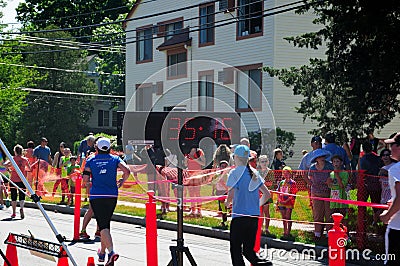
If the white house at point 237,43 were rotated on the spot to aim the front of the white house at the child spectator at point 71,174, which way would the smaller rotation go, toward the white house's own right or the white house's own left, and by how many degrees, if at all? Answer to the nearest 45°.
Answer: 0° — it already faces them

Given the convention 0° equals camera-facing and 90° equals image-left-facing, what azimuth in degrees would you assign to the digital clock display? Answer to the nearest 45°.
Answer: approximately 0°

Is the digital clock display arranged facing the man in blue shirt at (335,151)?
no

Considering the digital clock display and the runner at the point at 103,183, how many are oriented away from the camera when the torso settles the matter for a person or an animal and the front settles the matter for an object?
1

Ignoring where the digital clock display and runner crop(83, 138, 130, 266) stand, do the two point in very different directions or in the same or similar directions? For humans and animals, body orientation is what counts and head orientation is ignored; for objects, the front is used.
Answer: very different directions

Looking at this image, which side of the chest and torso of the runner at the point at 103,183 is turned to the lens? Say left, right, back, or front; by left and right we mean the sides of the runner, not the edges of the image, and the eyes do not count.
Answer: back

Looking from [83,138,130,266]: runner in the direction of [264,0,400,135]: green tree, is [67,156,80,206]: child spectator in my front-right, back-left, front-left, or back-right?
front-left

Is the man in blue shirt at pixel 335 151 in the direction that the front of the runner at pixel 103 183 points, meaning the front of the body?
no

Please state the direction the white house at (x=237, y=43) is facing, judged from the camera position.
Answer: facing the viewer and to the left of the viewer

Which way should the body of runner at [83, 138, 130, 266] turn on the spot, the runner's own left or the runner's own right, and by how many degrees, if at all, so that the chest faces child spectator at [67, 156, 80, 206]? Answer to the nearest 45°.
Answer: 0° — they already face them

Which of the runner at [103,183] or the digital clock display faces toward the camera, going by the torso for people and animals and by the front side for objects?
the digital clock display

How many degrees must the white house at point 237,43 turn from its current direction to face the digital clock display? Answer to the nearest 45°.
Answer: approximately 45° to its left

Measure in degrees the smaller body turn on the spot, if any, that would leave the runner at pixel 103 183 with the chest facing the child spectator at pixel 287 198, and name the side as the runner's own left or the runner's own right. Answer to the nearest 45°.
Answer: approximately 45° to the runner's own right

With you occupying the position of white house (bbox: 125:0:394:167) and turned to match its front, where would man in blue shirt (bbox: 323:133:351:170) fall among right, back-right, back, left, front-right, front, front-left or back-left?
front-left

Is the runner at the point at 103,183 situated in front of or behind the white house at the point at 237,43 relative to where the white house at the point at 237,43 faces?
in front
